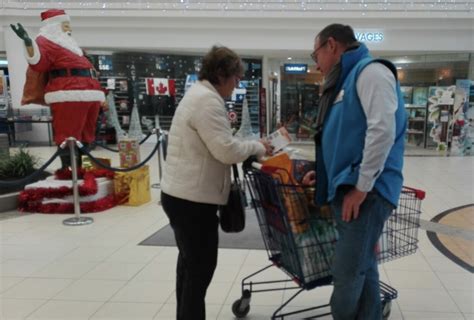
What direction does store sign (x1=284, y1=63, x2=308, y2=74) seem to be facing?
toward the camera

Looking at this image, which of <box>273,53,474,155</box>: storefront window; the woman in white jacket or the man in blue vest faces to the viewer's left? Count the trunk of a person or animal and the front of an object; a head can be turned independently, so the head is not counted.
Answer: the man in blue vest

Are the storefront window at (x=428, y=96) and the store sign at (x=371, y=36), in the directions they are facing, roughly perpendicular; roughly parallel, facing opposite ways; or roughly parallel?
roughly parallel

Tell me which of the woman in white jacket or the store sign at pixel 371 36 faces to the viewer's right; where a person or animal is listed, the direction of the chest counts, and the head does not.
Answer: the woman in white jacket

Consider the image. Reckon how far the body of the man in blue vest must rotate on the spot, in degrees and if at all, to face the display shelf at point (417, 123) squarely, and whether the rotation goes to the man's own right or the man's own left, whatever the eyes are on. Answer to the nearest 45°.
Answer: approximately 90° to the man's own right

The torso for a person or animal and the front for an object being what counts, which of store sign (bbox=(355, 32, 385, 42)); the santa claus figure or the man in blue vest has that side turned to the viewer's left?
the man in blue vest

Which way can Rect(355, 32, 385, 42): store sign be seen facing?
toward the camera

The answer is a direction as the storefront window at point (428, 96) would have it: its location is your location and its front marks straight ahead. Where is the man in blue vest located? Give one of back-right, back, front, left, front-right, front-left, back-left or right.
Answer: front

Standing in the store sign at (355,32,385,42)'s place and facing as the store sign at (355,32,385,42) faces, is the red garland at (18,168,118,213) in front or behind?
in front

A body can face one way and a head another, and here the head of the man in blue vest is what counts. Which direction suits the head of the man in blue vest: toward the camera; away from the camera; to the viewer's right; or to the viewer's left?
to the viewer's left

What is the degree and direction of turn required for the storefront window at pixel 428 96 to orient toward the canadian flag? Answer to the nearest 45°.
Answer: approximately 45° to its right

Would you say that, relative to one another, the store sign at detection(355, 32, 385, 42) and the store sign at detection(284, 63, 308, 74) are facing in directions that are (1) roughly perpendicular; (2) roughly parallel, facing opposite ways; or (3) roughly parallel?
roughly parallel

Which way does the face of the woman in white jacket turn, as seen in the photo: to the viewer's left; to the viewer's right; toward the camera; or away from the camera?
to the viewer's right

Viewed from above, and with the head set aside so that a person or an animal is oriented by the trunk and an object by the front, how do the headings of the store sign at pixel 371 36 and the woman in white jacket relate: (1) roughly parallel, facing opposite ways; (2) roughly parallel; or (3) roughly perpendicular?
roughly perpendicular

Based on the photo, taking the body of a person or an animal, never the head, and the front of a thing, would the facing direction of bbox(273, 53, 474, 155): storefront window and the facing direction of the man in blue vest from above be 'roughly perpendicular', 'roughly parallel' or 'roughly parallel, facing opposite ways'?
roughly perpendicular

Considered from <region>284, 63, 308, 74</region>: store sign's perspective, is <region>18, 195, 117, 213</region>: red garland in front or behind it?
in front

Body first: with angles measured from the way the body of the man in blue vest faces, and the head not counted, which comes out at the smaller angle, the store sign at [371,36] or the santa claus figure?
the santa claus figure

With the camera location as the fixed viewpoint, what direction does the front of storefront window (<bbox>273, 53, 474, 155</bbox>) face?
facing the viewer

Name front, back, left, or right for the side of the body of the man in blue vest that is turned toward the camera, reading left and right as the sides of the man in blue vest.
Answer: left
